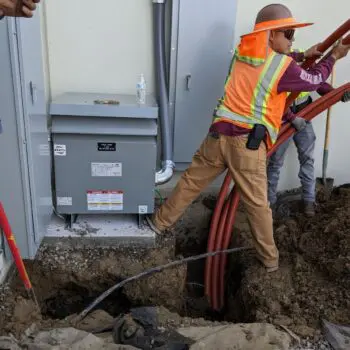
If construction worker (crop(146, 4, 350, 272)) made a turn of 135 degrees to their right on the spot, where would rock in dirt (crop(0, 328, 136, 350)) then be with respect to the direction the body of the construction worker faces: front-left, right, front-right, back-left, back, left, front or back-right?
front-right

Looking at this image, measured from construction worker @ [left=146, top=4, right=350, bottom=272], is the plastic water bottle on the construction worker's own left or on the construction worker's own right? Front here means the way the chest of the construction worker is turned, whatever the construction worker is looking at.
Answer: on the construction worker's own left

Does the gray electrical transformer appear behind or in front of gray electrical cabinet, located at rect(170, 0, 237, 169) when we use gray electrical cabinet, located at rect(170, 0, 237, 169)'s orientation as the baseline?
in front

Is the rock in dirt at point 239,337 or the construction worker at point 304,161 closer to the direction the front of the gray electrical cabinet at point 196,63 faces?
the rock in dirt

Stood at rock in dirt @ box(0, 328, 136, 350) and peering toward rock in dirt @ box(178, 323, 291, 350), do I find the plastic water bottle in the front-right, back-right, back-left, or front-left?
front-left

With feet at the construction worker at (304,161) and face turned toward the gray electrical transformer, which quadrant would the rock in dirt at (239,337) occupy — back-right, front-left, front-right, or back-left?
front-left

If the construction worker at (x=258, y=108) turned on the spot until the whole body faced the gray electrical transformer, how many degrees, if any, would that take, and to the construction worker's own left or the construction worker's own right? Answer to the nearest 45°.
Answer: approximately 135° to the construction worker's own left

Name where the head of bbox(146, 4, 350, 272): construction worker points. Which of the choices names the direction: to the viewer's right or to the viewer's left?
to the viewer's right

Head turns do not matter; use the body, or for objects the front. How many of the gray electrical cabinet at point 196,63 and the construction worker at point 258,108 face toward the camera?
1

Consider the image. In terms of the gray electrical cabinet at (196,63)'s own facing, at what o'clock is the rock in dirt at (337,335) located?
The rock in dirt is roughly at 11 o'clock from the gray electrical cabinet.

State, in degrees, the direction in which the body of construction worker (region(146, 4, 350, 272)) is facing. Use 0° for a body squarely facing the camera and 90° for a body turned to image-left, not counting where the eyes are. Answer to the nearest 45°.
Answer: approximately 225°

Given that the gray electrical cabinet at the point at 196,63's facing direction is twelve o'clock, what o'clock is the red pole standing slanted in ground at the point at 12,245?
The red pole standing slanted in ground is roughly at 1 o'clock from the gray electrical cabinet.

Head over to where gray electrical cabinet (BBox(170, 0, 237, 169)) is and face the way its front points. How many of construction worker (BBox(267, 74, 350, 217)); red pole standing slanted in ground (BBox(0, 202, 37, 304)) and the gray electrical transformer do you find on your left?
1

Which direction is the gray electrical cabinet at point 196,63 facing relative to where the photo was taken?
toward the camera

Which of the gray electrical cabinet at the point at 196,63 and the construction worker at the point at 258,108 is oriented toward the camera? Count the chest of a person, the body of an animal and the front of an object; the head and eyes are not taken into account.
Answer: the gray electrical cabinet
